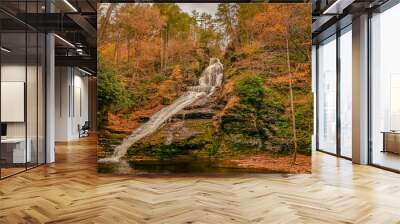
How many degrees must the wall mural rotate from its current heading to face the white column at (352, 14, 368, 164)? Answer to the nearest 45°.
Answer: approximately 90° to its left

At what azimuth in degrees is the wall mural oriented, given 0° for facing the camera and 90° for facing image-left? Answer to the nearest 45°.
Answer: approximately 0°
